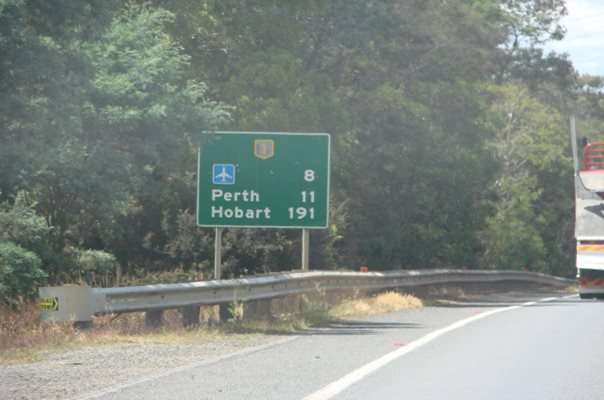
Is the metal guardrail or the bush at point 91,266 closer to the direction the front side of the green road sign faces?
the metal guardrail

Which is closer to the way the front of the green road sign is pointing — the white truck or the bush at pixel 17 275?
the bush

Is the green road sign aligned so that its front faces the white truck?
no

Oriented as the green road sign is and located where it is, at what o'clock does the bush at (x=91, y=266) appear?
The bush is roughly at 3 o'clock from the green road sign.

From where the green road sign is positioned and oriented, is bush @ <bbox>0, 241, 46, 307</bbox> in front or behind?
in front

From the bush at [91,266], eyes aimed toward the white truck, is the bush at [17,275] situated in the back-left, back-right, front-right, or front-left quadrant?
back-right

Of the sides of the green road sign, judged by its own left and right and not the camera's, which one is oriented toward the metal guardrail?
front

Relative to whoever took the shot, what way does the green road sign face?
facing the viewer

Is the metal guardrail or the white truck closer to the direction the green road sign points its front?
the metal guardrail
